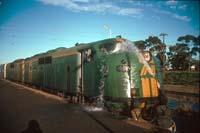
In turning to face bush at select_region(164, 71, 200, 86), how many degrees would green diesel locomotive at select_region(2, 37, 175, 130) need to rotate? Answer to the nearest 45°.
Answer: approximately 90° to its left

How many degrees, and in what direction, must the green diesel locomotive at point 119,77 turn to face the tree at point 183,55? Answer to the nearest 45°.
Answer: approximately 90° to its left

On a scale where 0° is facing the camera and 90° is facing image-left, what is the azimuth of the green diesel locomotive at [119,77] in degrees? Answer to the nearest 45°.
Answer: approximately 315°
